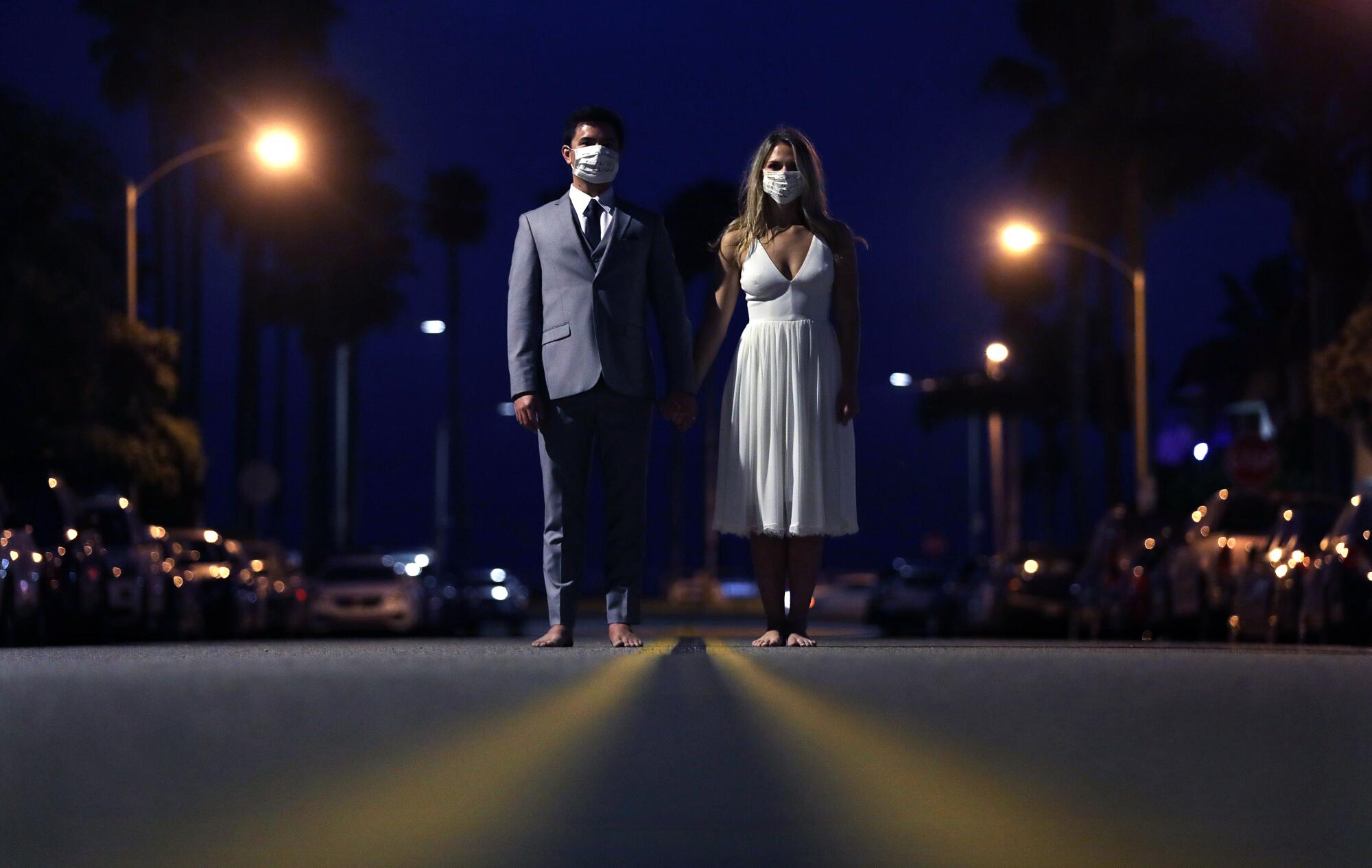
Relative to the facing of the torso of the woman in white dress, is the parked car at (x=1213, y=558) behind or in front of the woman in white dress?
behind

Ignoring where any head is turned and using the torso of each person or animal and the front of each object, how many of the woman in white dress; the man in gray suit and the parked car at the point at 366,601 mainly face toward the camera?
3

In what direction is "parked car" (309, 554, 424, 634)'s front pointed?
toward the camera

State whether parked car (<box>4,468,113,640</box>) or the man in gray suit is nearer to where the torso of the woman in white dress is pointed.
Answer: the man in gray suit

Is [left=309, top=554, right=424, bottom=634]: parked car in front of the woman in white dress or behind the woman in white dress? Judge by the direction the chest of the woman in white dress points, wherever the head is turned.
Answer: behind

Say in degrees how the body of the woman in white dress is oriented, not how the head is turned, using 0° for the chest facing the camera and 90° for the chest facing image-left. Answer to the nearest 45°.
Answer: approximately 0°

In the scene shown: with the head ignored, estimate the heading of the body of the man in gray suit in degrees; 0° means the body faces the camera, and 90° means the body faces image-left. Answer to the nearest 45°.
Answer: approximately 0°

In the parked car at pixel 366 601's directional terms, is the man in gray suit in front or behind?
in front

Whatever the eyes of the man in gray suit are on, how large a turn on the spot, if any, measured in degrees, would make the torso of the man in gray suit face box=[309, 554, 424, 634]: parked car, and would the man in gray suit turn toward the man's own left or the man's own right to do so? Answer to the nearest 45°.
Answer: approximately 180°
